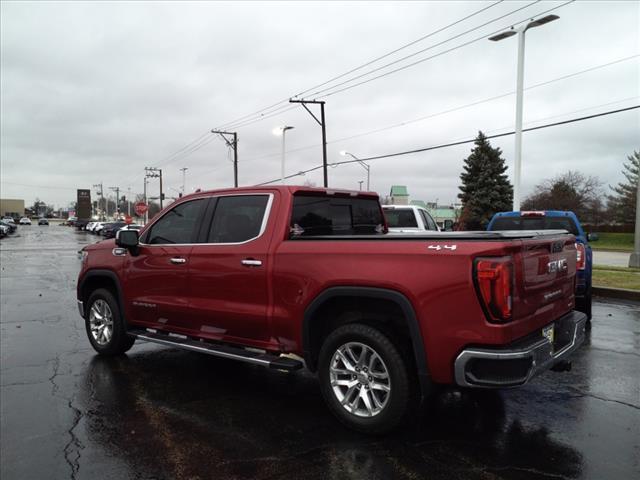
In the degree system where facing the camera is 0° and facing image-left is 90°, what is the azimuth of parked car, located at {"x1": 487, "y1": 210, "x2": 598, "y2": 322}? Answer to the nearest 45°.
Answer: approximately 180°

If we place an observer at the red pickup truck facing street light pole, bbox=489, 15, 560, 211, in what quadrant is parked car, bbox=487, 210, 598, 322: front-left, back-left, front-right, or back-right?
front-right

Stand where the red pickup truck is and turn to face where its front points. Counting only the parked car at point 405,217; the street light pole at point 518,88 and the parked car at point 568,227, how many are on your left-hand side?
0

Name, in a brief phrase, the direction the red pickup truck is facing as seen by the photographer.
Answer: facing away from the viewer and to the left of the viewer

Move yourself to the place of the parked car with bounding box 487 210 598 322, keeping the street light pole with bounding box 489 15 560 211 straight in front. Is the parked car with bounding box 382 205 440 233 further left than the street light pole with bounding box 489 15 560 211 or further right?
left

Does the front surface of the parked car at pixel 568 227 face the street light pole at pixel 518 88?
yes

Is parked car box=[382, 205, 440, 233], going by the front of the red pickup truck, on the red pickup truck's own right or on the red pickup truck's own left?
on the red pickup truck's own right

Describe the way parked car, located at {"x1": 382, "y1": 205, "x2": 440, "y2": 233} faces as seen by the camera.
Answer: facing away from the viewer and to the right of the viewer

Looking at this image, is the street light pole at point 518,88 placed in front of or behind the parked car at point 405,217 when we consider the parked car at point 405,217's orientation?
in front

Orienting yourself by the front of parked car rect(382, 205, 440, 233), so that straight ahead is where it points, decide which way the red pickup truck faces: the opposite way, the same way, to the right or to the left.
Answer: to the left

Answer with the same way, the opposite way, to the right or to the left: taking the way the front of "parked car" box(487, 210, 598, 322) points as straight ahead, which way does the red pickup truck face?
to the left

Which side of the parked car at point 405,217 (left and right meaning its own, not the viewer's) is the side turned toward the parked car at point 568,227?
right

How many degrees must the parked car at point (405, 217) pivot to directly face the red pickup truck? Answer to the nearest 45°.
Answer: approximately 135° to its right

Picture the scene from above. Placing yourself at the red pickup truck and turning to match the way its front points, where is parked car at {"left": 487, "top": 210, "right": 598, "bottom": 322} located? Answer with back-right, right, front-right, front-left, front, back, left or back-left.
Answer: right

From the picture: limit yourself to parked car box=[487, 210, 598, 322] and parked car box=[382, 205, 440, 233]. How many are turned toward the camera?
0
